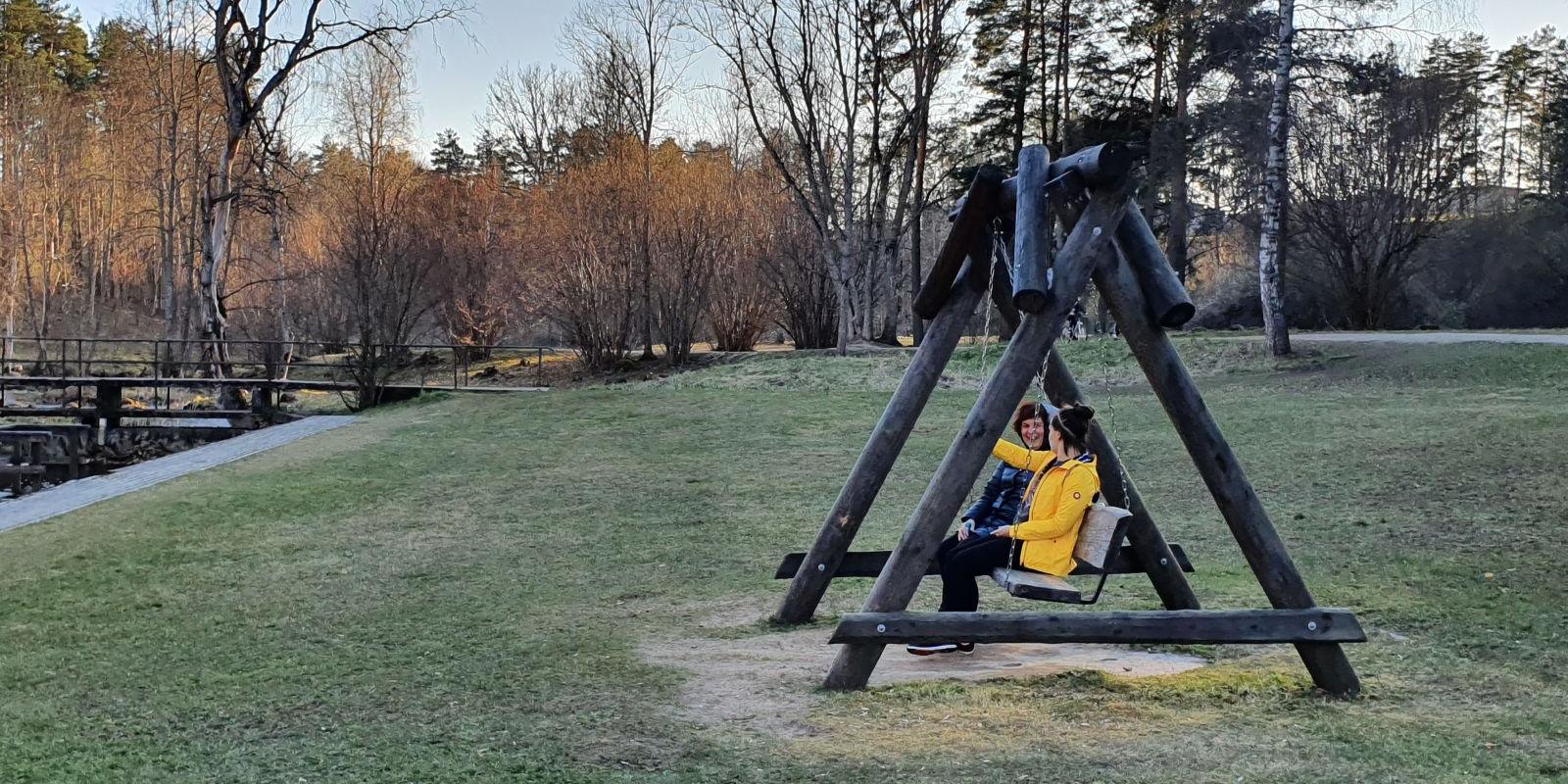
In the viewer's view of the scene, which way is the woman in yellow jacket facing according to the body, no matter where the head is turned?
to the viewer's left

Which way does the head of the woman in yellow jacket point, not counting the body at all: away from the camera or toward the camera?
away from the camera

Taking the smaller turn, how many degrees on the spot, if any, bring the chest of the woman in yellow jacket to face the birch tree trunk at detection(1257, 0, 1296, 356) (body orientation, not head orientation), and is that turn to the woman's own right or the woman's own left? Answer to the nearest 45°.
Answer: approximately 90° to the woman's own right

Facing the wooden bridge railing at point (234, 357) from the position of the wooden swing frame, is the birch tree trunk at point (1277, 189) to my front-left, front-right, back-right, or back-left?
front-right

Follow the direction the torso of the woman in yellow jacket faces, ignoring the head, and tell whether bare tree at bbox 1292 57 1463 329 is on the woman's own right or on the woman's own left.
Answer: on the woman's own right

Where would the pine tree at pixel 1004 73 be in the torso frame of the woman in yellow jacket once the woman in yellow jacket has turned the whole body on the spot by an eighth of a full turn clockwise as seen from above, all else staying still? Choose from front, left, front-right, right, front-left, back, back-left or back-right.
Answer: front-right

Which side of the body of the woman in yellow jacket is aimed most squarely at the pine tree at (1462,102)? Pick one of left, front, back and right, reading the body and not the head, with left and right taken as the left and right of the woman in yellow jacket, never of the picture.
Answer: right

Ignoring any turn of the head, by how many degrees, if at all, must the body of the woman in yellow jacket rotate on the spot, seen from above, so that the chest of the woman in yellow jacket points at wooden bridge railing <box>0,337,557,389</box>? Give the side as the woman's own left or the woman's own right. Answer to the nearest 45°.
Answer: approximately 45° to the woman's own right
